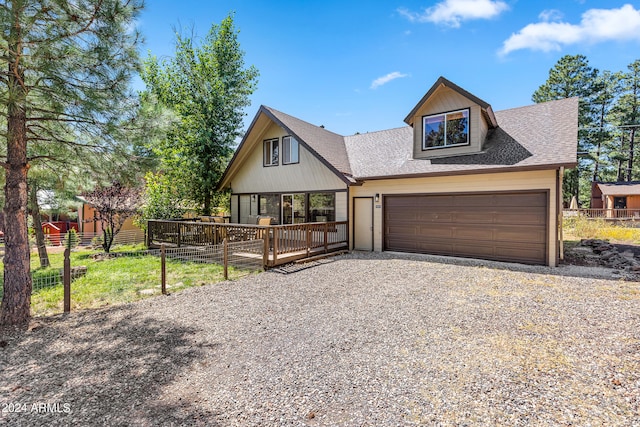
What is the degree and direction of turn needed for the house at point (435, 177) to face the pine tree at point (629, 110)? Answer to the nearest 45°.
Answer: approximately 135° to its left

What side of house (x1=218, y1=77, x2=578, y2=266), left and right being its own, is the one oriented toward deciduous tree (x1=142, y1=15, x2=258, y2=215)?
right

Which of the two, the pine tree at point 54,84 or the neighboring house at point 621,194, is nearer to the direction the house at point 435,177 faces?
the pine tree

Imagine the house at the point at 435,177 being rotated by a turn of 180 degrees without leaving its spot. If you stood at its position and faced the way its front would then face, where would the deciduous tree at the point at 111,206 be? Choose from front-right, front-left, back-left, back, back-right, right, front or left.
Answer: left

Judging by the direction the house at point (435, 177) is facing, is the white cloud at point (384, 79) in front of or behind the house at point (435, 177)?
behind

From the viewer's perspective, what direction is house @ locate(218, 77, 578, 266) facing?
toward the camera

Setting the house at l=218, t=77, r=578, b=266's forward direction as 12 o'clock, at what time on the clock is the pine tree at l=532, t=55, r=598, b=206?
The pine tree is roughly at 7 o'clock from the house.
